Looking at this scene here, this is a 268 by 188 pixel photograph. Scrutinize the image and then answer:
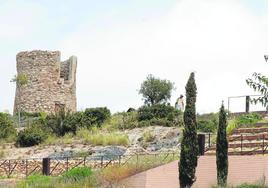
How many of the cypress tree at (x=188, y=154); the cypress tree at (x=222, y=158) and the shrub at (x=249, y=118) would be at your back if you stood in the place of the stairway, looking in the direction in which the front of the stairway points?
1

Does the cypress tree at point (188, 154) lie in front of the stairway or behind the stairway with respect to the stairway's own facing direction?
in front

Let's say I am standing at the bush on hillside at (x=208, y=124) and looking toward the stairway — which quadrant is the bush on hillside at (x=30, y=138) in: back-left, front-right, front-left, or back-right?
back-right

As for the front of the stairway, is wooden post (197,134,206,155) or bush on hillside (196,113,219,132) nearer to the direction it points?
the wooden post

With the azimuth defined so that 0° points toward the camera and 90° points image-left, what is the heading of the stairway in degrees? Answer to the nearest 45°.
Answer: approximately 0°
